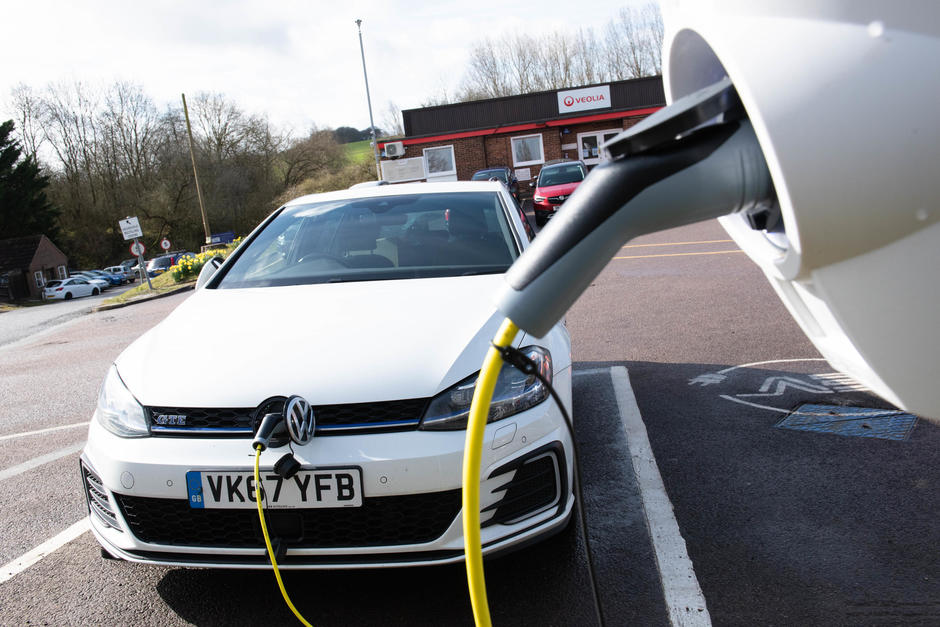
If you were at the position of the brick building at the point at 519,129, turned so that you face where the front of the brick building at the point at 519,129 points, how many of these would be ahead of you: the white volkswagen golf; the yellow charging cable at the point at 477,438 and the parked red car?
3

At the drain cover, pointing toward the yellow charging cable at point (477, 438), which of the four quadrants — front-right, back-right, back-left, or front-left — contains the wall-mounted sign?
back-right

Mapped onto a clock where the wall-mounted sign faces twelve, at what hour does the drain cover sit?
The drain cover is roughly at 12 o'clock from the wall-mounted sign.

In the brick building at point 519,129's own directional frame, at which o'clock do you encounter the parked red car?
The parked red car is roughly at 12 o'clock from the brick building.

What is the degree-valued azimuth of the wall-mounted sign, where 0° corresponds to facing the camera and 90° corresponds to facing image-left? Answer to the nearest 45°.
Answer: approximately 0°

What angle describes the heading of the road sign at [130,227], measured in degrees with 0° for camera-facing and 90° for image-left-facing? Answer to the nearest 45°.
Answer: approximately 0°

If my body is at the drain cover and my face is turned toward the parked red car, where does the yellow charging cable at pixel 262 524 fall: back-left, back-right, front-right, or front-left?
back-left

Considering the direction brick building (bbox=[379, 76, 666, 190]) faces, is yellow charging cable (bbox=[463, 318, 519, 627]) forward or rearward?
forward

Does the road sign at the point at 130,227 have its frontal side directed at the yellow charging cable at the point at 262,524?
yes

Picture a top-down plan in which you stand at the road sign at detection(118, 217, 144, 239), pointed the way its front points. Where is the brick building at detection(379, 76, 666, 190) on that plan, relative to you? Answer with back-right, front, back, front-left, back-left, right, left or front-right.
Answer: left
